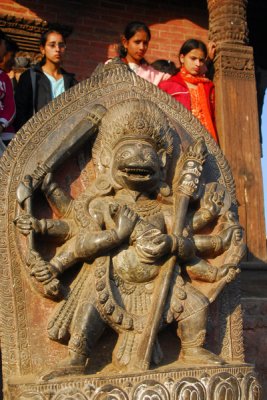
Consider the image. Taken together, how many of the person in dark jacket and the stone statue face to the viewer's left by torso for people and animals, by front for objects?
0

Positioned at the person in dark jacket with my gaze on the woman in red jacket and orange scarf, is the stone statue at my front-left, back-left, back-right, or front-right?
front-right

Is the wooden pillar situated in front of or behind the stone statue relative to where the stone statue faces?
behind

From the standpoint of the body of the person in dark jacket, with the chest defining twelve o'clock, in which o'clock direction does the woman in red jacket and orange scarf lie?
The woman in red jacket and orange scarf is roughly at 10 o'clock from the person in dark jacket.

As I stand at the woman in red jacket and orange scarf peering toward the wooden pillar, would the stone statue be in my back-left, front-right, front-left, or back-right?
back-right

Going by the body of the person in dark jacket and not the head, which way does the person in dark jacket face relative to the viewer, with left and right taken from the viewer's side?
facing the viewer and to the right of the viewer

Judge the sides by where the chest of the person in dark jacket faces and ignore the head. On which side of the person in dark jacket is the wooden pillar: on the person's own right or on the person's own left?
on the person's own left

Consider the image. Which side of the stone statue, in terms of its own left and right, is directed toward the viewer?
front

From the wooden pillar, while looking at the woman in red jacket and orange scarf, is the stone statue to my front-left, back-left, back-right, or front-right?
front-left
